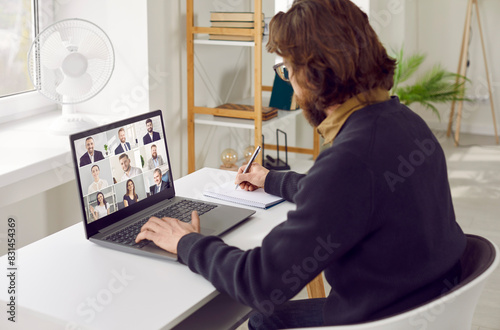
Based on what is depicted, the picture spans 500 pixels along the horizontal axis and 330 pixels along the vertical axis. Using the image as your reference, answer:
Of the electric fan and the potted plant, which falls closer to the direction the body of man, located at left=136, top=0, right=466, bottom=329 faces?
the electric fan

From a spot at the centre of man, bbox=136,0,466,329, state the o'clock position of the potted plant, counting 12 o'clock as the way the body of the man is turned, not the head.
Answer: The potted plant is roughly at 2 o'clock from the man.

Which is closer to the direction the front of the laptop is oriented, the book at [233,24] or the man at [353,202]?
the man

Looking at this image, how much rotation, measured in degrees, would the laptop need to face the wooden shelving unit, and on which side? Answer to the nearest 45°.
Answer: approximately 135° to its left

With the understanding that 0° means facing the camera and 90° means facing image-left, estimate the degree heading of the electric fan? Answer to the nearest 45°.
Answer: approximately 0°

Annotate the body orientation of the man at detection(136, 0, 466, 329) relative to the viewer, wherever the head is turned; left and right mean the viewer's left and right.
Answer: facing away from the viewer and to the left of the viewer

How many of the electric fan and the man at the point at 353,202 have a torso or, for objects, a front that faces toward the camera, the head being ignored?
1

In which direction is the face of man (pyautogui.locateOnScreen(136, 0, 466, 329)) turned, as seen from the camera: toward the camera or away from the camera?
away from the camera
